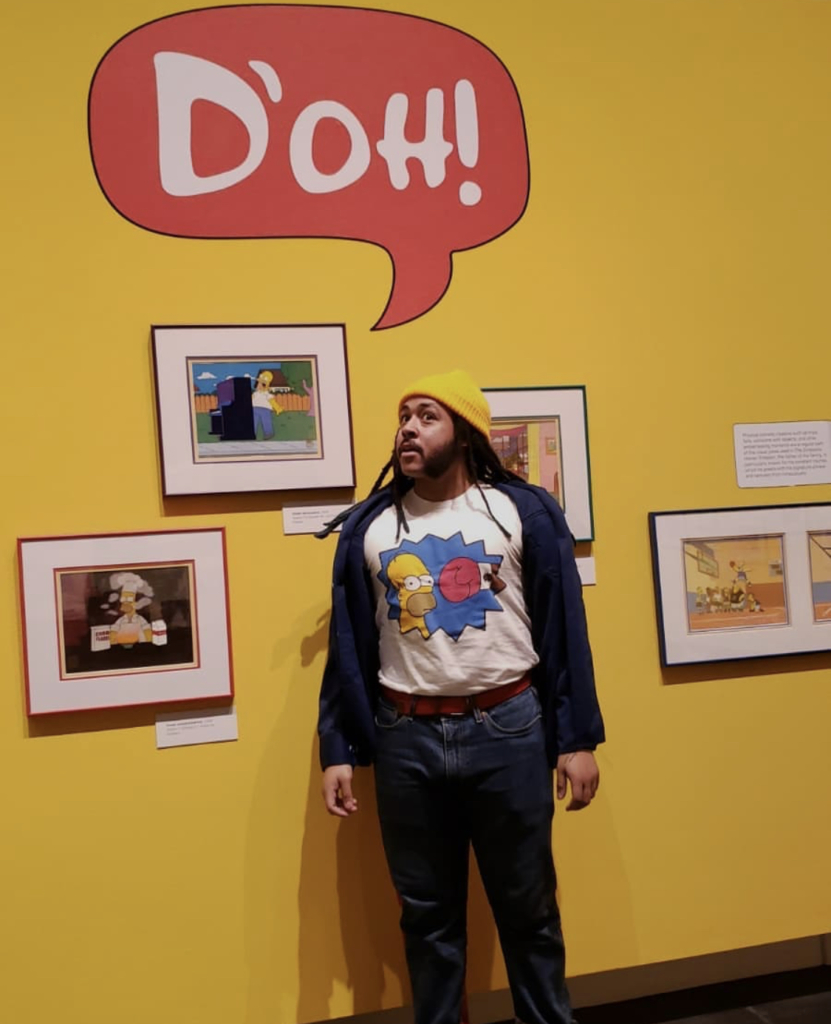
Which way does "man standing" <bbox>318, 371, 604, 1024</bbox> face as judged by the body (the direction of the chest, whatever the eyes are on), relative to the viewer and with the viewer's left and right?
facing the viewer

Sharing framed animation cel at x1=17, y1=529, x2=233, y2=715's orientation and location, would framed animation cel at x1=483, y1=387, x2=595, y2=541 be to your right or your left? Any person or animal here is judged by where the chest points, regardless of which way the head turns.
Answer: on your left

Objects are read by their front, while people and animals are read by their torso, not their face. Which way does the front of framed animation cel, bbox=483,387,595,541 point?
toward the camera

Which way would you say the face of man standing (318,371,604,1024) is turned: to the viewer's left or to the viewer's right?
to the viewer's left

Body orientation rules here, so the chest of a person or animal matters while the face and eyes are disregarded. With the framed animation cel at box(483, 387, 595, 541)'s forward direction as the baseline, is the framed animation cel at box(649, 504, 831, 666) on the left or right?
on its left

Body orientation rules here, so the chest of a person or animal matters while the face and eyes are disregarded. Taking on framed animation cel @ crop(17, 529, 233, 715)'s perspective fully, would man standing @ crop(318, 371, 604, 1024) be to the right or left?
on its left

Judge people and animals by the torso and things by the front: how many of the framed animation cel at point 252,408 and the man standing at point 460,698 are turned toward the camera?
2

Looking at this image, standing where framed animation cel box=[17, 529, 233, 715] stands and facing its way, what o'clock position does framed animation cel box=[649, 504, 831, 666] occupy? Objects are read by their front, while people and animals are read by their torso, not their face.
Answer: framed animation cel box=[649, 504, 831, 666] is roughly at 9 o'clock from framed animation cel box=[17, 529, 233, 715].
